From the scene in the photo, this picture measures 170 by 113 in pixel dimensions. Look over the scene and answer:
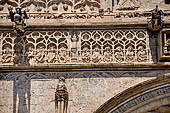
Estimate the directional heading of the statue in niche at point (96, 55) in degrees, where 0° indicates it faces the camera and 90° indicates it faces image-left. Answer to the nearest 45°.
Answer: approximately 0°

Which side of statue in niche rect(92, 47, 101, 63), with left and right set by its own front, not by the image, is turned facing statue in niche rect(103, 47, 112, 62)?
left

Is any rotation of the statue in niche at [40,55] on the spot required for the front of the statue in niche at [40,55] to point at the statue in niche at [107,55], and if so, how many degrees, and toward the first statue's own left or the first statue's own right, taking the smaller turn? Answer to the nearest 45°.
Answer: approximately 90° to the first statue's own left

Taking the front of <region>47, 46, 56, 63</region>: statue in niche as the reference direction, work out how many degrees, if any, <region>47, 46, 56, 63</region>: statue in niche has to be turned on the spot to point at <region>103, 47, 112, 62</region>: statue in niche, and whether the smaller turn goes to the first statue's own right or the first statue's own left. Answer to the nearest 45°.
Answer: approximately 90° to the first statue's own left

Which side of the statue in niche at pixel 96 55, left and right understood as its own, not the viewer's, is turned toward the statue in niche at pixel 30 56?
right

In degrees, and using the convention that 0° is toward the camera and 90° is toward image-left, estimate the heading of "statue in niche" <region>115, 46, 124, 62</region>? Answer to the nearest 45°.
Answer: approximately 0°
